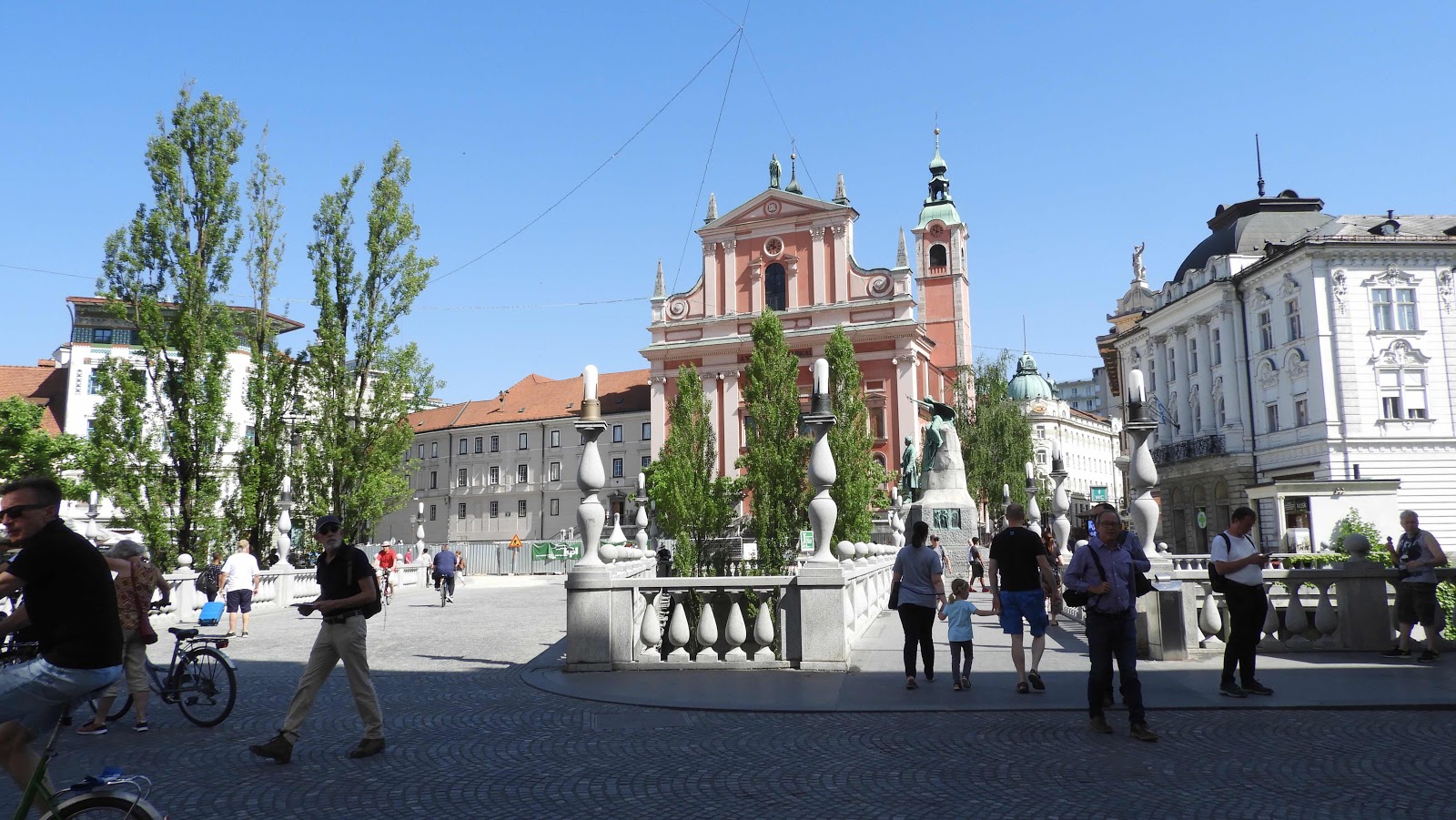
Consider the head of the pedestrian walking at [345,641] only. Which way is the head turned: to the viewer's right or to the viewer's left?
to the viewer's left

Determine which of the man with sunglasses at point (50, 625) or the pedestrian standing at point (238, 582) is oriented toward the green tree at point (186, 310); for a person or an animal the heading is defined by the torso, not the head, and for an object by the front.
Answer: the pedestrian standing

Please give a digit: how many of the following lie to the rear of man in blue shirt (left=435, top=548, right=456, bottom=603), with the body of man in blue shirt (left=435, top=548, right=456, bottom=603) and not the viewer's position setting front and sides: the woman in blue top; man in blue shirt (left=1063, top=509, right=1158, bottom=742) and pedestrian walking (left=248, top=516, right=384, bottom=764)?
3

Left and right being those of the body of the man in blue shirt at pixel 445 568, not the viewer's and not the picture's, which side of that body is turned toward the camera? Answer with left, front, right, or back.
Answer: back

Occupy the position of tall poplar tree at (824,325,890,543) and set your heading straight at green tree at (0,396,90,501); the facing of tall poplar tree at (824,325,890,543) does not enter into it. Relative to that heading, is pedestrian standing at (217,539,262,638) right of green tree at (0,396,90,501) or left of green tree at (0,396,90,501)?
left

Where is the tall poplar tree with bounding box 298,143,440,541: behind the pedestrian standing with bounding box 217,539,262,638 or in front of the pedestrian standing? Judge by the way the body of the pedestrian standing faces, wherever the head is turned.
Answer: in front
